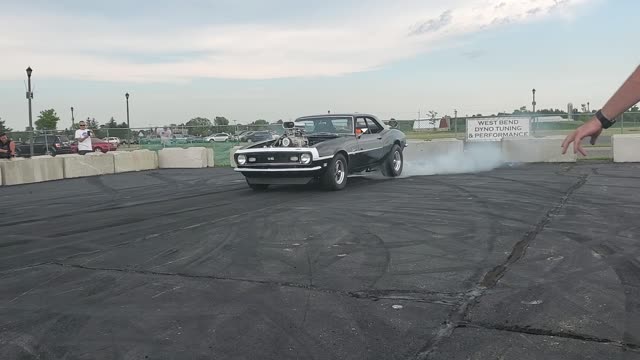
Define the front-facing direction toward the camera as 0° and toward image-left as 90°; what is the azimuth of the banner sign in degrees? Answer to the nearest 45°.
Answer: approximately 0°

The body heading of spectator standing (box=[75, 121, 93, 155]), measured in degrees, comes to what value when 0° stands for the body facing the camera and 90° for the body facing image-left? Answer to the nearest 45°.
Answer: approximately 0°

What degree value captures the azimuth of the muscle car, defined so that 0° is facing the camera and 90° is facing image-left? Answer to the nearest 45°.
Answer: approximately 45°

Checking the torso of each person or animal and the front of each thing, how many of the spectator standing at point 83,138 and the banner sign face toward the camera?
2

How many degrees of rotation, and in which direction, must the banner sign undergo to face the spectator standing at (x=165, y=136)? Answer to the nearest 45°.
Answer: approximately 90° to its right

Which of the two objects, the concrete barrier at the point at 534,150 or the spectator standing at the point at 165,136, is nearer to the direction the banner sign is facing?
the concrete barrier

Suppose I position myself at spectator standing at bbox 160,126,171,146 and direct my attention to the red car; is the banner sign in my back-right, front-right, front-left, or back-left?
back-right

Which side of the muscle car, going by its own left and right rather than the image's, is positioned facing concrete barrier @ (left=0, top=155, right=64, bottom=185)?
right
